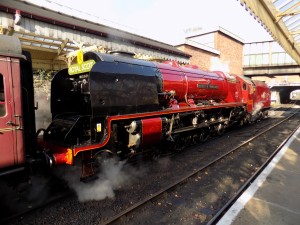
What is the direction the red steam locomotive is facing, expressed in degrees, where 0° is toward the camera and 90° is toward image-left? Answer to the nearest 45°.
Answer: approximately 45°

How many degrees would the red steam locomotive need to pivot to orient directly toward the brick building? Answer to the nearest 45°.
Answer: approximately 180°
